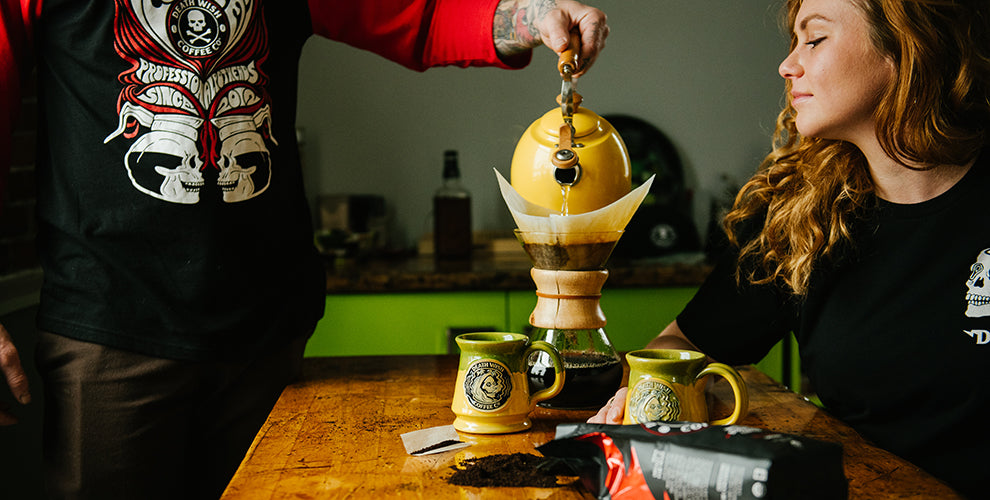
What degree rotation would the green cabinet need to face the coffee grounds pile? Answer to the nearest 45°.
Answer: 0° — it already faces it

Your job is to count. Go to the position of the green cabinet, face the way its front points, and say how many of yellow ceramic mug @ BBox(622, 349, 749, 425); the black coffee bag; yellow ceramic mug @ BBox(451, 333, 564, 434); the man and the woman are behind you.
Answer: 0

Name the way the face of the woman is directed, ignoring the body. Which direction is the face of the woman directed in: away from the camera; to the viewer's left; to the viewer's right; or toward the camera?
to the viewer's left

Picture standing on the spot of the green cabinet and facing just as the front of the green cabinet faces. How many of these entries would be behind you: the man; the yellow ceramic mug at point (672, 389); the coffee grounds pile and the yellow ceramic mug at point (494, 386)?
0

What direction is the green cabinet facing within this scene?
toward the camera

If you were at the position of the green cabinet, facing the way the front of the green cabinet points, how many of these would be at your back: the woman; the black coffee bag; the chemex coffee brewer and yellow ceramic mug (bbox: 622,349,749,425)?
0

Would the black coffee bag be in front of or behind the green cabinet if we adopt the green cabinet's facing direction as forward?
in front

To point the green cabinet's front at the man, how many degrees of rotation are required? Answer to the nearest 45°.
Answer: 0° — it already faces them

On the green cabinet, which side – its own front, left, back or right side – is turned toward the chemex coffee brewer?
front

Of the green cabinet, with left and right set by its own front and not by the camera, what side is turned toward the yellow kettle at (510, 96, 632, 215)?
front

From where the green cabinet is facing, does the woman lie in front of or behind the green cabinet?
in front

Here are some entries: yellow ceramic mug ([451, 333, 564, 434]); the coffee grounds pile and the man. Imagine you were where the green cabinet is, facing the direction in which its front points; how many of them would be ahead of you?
3
